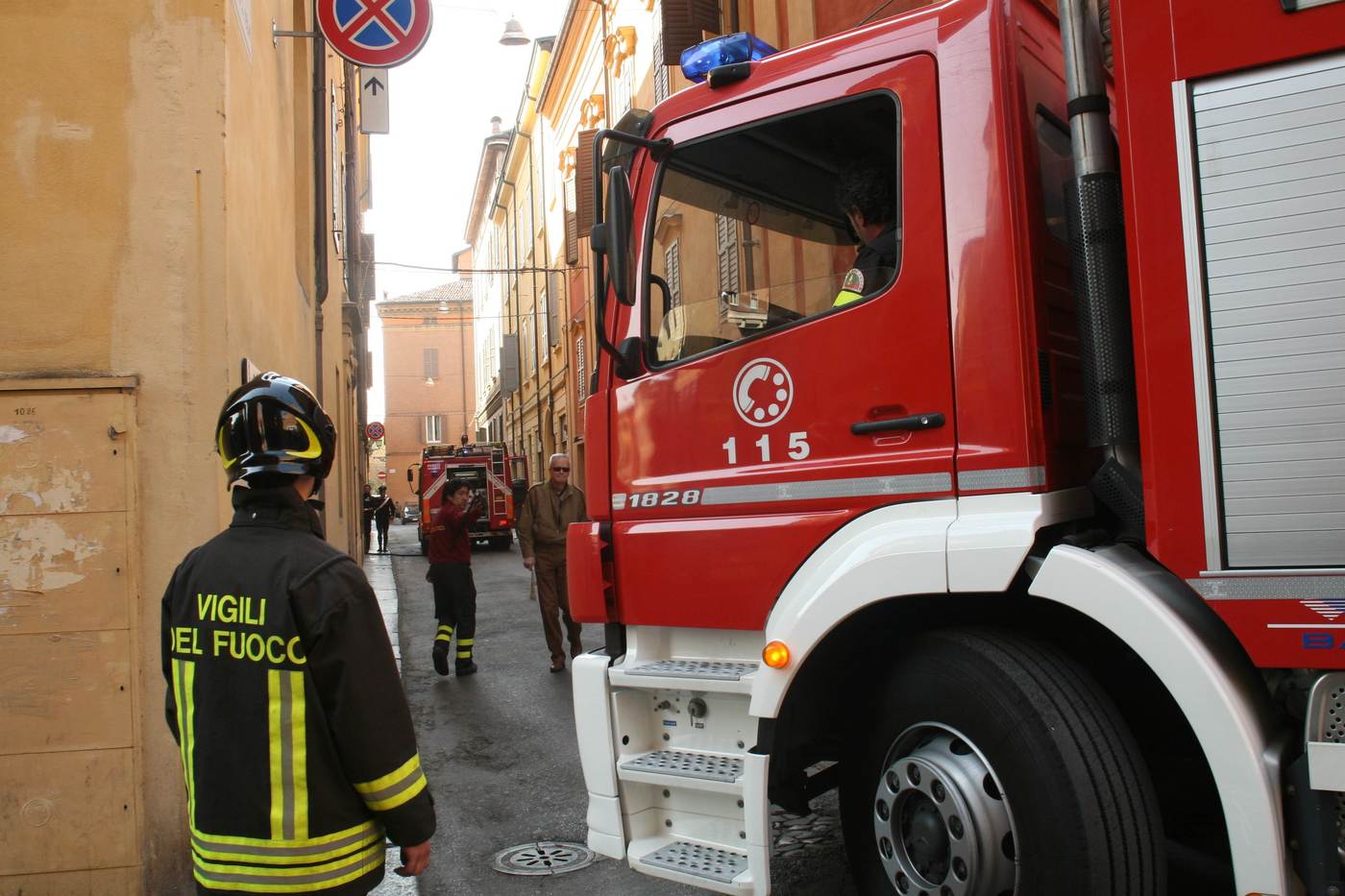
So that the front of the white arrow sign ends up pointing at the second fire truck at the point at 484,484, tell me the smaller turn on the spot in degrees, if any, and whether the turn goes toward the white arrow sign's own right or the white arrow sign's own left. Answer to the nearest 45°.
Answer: approximately 180°

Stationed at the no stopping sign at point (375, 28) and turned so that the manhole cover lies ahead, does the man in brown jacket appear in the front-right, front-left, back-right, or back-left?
back-left

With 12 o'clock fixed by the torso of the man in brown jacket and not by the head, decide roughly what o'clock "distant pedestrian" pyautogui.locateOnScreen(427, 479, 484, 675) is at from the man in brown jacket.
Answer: The distant pedestrian is roughly at 3 o'clock from the man in brown jacket.

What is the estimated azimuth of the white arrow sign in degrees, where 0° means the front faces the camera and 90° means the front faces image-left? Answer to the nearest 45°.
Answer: approximately 0°

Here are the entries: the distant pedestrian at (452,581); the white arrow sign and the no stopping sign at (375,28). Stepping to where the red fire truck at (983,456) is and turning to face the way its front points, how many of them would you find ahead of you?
3

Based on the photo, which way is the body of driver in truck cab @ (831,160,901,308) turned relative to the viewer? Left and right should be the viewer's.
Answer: facing away from the viewer and to the left of the viewer

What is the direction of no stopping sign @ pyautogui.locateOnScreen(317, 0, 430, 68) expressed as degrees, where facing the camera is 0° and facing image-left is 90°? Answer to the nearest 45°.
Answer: approximately 0°

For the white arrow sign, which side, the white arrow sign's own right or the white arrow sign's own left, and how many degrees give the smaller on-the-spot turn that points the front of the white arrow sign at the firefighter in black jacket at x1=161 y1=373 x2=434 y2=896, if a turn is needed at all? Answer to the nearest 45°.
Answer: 0° — it already faces them
